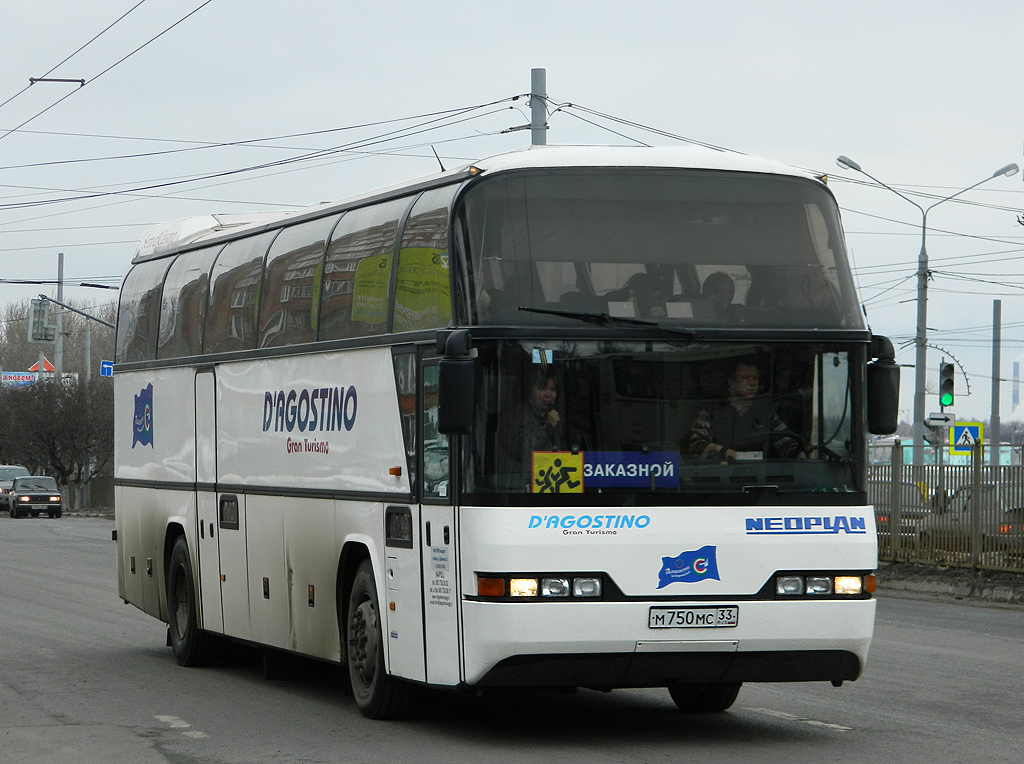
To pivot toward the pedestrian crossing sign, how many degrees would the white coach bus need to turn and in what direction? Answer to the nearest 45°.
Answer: approximately 135° to its left

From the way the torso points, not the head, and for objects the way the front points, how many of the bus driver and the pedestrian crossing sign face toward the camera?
2

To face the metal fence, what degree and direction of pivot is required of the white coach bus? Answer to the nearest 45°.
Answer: approximately 135° to its left

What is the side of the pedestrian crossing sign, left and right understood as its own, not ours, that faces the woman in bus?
front

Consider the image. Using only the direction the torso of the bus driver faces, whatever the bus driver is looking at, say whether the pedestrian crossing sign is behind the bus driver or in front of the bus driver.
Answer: behind

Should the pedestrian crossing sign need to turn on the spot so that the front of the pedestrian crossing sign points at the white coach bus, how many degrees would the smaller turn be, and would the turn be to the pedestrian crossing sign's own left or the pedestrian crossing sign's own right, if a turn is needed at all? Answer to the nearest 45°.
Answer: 0° — it already faces it

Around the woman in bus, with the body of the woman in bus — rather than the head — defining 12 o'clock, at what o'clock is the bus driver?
The bus driver is roughly at 10 o'clock from the woman in bus.

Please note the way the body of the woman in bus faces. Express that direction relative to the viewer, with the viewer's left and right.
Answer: facing the viewer and to the right of the viewer

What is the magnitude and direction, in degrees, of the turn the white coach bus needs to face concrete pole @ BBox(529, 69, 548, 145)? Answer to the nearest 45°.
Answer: approximately 135° to its left
